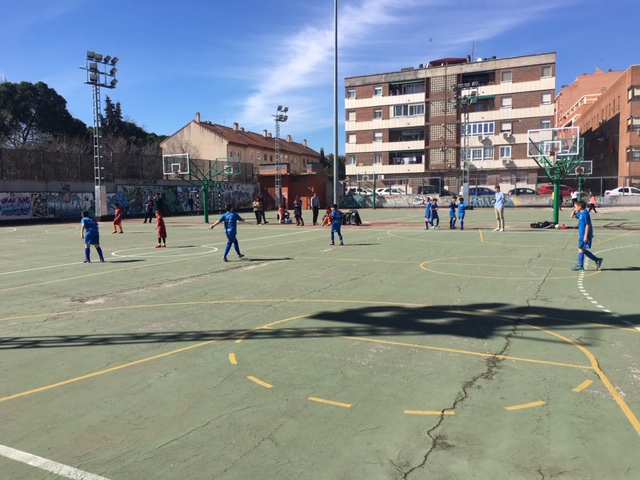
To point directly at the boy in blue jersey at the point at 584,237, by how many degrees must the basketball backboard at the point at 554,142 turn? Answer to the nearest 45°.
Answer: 0° — it already faces them

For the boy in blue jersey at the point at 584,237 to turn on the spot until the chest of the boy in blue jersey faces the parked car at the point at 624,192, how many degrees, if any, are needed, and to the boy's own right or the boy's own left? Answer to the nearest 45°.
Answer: approximately 90° to the boy's own right

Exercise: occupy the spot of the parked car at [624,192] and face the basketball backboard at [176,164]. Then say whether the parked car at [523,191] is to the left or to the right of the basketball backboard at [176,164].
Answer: right

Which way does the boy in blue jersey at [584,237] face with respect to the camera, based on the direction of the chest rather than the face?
to the viewer's left

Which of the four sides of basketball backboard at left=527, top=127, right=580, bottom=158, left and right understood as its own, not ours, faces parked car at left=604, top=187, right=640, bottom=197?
back

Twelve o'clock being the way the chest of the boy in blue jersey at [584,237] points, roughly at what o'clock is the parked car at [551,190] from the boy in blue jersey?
The parked car is roughly at 3 o'clock from the boy in blue jersey.
